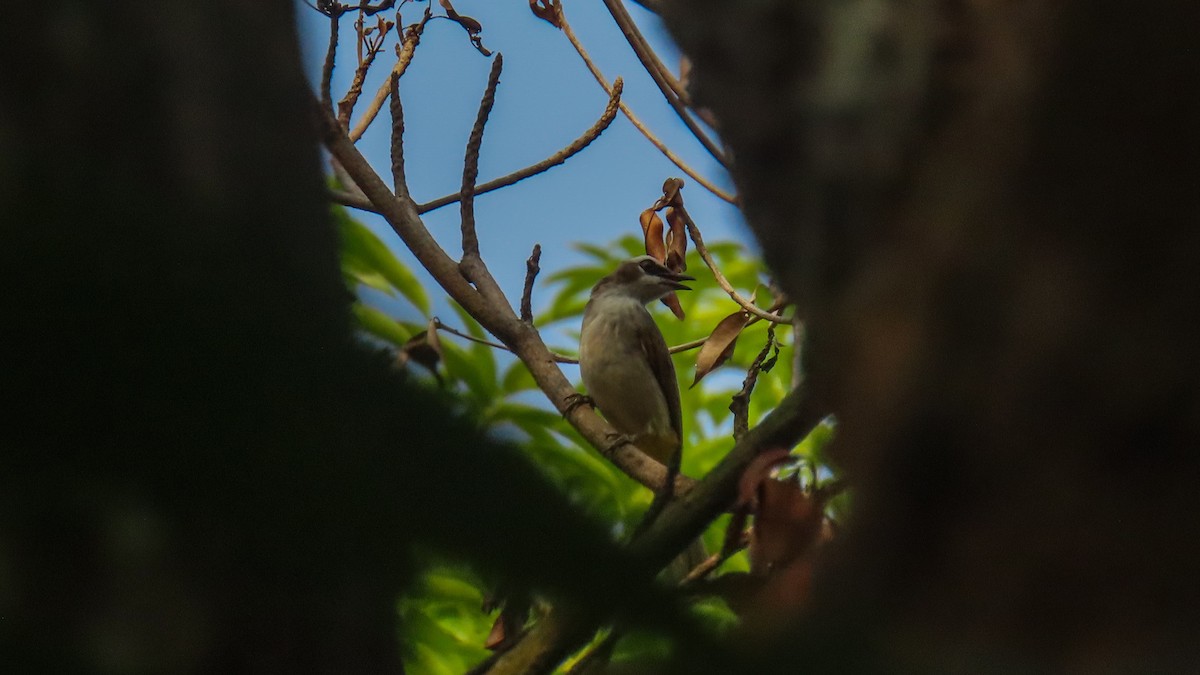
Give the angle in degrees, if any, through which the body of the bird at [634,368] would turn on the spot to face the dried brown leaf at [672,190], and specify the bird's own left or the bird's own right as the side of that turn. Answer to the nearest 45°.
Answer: approximately 135° to the bird's own left

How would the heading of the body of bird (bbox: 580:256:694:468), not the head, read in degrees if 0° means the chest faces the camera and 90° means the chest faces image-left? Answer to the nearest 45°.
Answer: approximately 45°

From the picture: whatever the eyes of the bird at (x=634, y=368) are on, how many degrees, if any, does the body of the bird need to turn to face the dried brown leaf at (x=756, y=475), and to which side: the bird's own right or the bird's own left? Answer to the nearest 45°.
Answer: approximately 45° to the bird's own left

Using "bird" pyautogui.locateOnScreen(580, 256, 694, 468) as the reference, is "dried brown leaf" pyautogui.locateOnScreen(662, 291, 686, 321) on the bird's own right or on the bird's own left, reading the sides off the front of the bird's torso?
on the bird's own left
